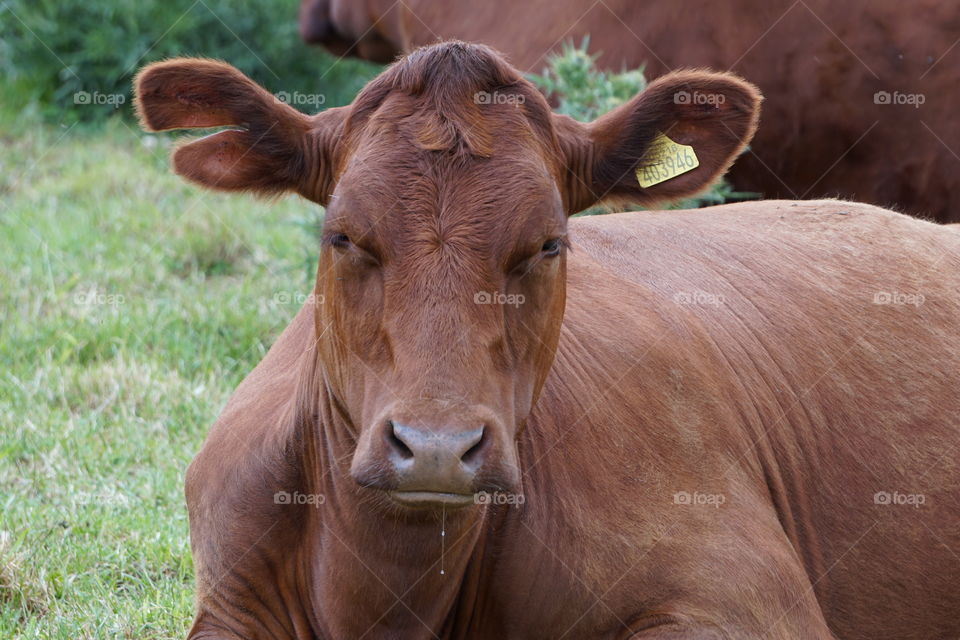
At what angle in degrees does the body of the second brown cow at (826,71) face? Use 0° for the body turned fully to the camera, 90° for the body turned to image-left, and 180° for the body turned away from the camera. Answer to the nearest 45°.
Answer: approximately 90°

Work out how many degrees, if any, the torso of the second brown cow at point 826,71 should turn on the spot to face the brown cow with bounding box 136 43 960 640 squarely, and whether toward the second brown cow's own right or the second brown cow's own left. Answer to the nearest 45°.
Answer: approximately 90° to the second brown cow's own left

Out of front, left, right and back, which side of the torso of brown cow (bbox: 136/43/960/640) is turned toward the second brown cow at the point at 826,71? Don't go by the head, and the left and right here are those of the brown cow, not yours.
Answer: back

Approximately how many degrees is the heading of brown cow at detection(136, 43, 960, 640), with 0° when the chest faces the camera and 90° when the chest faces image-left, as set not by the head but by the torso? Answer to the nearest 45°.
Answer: approximately 45°
